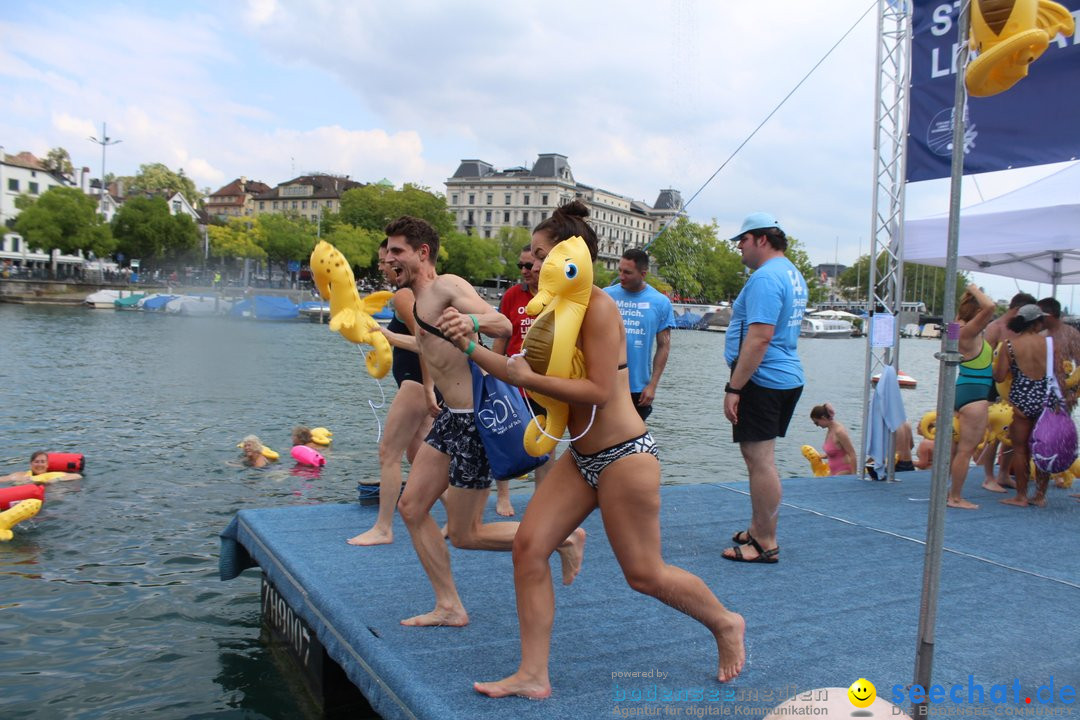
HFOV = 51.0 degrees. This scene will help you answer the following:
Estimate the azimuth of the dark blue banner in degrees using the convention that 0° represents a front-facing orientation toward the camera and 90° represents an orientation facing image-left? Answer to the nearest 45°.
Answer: approximately 0°

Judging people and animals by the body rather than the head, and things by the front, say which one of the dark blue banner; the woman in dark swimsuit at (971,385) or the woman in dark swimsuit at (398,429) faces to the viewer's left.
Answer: the woman in dark swimsuit at (398,429)

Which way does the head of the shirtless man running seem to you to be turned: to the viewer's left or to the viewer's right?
to the viewer's left

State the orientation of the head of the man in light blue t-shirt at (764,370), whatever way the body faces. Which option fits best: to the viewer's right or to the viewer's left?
to the viewer's left

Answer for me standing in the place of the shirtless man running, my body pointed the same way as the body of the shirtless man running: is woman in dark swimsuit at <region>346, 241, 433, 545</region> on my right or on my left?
on my right

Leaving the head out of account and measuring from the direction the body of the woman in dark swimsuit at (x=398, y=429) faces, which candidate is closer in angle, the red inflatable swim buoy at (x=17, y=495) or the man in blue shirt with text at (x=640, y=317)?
the red inflatable swim buoy

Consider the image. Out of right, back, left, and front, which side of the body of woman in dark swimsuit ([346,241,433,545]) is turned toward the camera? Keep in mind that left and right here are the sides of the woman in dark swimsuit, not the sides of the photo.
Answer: left

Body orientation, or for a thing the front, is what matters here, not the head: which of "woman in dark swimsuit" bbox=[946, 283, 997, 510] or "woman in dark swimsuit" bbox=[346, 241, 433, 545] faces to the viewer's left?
"woman in dark swimsuit" bbox=[346, 241, 433, 545]

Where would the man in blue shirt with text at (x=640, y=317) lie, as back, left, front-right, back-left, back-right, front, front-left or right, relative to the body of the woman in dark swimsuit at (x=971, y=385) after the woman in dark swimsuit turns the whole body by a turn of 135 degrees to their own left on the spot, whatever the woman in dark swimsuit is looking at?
left

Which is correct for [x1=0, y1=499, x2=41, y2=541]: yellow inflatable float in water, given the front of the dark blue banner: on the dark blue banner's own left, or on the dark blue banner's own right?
on the dark blue banner's own right

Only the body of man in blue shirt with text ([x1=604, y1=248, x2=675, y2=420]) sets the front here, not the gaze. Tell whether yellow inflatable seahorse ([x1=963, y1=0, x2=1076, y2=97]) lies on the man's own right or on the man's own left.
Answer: on the man's own left

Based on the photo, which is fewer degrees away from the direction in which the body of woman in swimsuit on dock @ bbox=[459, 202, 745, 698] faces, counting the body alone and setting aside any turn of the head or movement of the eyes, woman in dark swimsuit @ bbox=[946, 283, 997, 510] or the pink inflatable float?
the pink inflatable float
